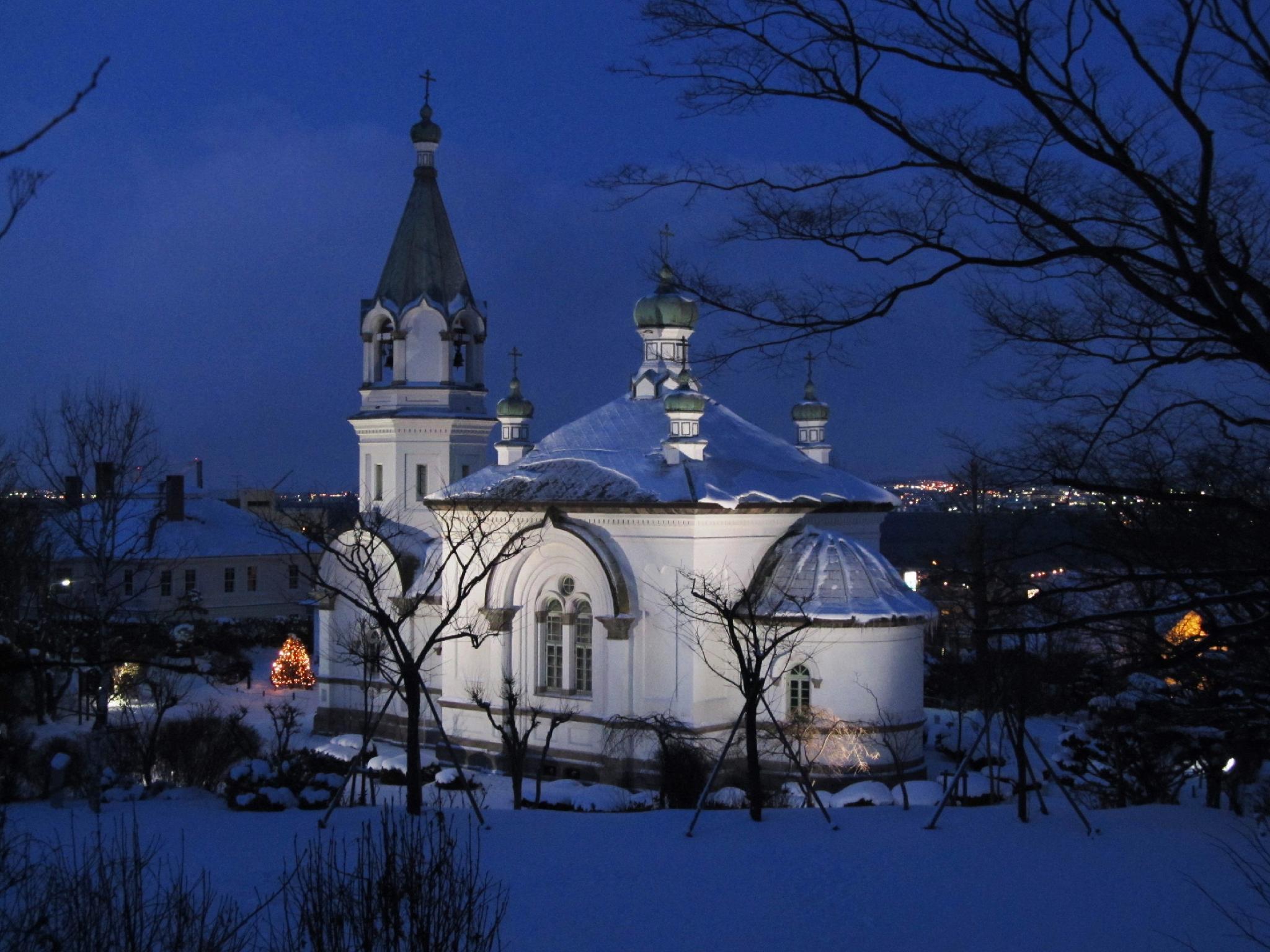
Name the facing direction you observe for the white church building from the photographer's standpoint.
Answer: facing away from the viewer and to the left of the viewer

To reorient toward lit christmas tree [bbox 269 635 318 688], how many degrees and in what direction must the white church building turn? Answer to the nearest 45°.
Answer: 0° — it already faces it

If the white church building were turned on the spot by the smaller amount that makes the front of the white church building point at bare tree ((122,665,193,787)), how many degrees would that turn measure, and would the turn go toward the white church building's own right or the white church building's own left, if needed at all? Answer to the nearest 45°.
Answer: approximately 90° to the white church building's own left
